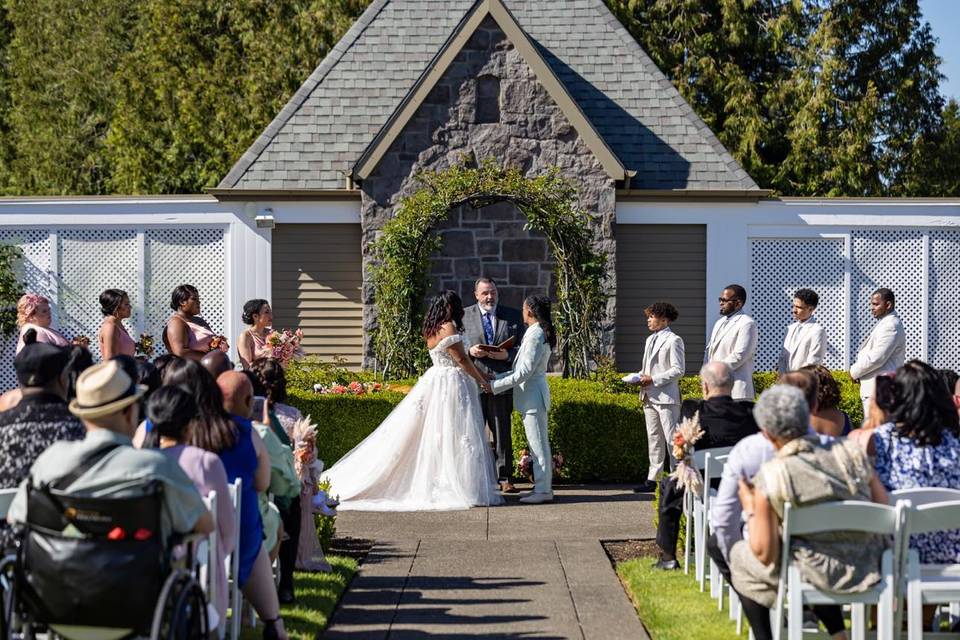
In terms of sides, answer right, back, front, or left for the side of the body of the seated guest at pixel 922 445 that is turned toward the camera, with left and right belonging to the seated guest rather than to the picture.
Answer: back

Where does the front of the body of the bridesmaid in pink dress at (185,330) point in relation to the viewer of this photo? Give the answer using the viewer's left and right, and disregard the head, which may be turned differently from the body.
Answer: facing to the right of the viewer

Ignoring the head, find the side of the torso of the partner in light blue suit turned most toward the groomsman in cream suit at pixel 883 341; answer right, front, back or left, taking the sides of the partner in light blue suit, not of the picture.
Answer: back

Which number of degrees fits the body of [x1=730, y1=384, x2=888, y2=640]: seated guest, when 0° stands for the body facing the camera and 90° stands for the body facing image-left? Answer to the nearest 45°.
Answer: approximately 135°

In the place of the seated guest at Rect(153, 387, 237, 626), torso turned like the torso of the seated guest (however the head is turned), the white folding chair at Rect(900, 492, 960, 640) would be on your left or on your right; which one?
on your right

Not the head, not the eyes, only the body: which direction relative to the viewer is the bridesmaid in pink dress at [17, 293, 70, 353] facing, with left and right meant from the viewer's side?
facing to the right of the viewer

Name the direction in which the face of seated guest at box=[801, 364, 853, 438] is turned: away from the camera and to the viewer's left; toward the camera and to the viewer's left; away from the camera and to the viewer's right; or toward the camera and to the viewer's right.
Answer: away from the camera and to the viewer's left

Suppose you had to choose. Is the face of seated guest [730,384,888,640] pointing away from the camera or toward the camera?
away from the camera

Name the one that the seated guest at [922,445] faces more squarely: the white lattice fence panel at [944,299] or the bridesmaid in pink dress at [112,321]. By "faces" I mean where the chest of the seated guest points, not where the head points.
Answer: the white lattice fence panel

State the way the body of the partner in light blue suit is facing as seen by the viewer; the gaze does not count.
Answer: to the viewer's left

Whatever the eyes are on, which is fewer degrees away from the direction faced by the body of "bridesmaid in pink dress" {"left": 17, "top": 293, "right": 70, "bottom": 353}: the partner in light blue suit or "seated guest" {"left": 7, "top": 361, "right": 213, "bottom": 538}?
the partner in light blue suit

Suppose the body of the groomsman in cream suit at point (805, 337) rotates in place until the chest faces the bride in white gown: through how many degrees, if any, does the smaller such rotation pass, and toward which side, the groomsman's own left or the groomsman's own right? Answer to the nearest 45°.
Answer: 0° — they already face them

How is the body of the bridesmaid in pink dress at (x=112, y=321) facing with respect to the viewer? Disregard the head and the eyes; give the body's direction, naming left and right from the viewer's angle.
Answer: facing to the right of the viewer

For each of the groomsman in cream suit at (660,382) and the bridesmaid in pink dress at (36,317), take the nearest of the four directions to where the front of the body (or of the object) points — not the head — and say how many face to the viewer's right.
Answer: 1

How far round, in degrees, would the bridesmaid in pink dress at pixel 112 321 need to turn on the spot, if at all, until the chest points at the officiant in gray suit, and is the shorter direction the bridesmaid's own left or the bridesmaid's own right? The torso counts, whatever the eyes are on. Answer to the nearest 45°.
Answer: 0° — they already face them

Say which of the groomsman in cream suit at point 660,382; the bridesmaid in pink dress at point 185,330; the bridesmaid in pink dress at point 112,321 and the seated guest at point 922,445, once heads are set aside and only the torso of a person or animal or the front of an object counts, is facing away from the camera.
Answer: the seated guest

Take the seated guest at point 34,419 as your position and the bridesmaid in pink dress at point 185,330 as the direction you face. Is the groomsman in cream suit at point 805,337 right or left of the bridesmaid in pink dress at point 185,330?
right

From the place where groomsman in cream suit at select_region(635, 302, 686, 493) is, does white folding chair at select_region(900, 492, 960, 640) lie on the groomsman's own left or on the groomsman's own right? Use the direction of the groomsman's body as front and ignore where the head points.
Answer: on the groomsman's own left
